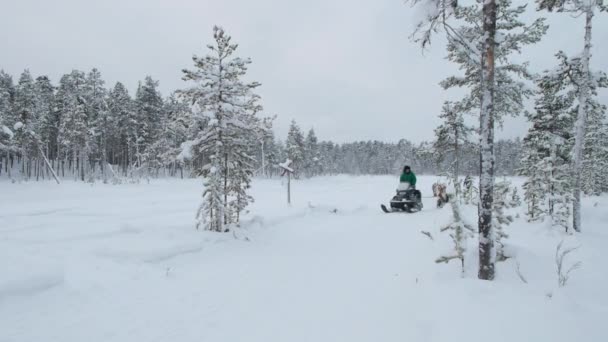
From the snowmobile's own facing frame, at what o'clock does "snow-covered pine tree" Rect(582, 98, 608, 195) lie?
The snow-covered pine tree is roughly at 6 o'clock from the snowmobile.

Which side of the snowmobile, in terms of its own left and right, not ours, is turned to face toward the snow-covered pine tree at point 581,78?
left

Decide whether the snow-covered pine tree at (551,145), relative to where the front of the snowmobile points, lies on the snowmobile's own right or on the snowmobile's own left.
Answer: on the snowmobile's own left

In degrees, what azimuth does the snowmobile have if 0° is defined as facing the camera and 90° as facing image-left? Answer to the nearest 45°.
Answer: approximately 45°

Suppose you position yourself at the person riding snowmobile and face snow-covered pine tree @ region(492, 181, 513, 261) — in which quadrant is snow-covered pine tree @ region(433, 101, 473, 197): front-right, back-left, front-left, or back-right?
back-left

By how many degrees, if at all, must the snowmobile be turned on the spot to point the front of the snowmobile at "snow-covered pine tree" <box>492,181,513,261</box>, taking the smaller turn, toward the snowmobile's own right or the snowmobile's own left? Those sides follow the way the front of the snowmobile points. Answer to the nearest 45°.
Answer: approximately 45° to the snowmobile's own left

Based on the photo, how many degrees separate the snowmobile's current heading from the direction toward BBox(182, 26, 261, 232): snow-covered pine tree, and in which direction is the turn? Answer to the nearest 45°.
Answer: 0° — it already faces it
